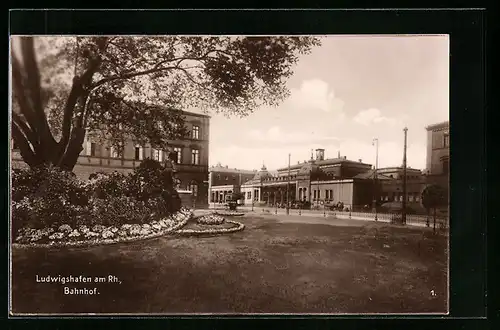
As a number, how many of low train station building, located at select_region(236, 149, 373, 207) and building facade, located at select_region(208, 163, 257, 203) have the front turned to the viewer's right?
0

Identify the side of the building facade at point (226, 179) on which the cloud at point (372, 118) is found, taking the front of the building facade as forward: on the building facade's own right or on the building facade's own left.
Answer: on the building facade's own left

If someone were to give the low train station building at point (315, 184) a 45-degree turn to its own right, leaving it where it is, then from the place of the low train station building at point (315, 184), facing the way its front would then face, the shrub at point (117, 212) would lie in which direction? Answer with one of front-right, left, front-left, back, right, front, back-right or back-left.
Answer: front

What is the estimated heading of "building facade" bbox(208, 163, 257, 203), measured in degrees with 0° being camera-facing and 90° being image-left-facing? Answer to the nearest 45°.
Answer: approximately 0°
